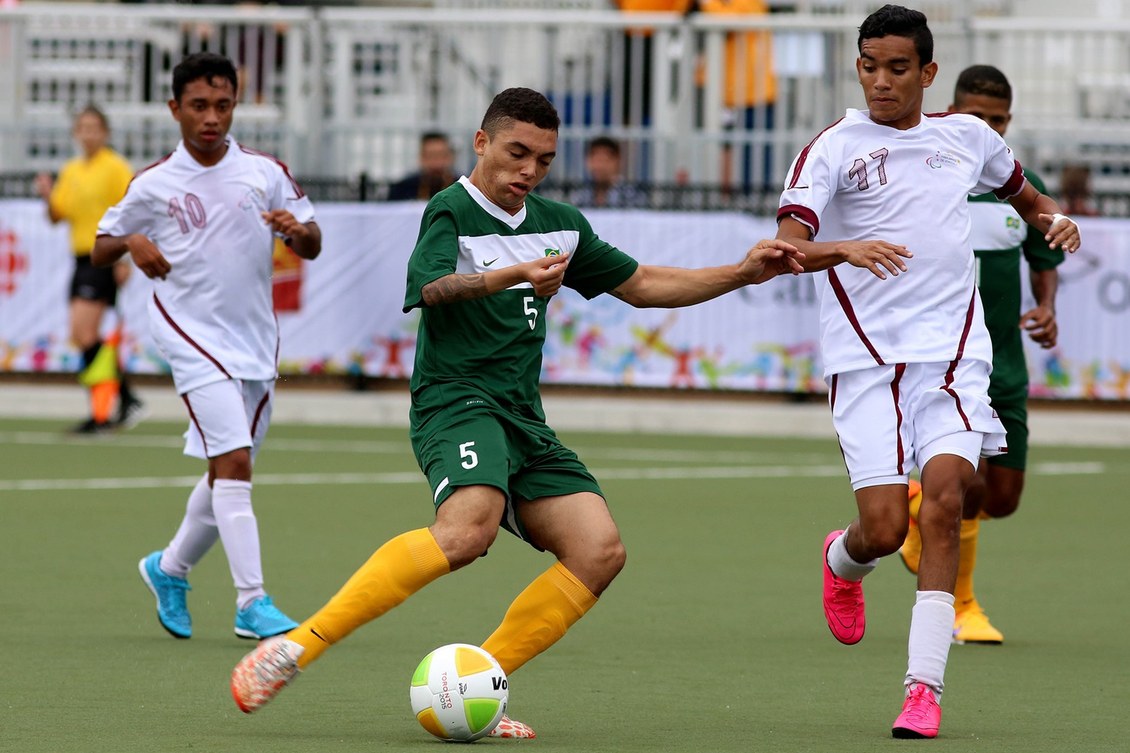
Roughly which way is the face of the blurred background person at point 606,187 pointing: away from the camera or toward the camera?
toward the camera

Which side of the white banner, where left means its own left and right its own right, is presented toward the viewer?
front

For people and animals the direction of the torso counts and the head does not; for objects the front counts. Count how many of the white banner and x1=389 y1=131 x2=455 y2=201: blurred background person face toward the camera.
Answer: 2

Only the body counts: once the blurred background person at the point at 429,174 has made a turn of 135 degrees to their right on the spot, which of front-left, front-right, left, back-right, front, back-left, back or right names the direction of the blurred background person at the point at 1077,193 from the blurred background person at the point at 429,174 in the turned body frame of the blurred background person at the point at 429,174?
back-right

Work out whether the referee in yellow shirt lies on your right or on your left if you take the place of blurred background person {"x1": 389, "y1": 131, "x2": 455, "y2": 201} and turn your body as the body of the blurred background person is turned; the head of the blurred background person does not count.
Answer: on your right

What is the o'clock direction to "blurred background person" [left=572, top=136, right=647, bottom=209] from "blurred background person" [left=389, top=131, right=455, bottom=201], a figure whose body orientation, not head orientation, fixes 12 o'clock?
"blurred background person" [left=572, top=136, right=647, bottom=209] is roughly at 9 o'clock from "blurred background person" [left=389, top=131, right=455, bottom=201].

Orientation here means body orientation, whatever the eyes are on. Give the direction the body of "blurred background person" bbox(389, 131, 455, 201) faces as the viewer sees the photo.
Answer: toward the camera

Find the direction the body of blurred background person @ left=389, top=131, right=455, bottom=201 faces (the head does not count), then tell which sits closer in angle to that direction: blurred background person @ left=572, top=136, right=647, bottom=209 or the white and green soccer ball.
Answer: the white and green soccer ball

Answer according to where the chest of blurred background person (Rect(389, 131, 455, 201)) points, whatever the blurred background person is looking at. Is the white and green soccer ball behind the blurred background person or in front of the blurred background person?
in front

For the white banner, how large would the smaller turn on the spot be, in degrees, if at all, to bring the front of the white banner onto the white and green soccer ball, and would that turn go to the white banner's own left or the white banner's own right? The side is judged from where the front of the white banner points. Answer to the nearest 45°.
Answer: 0° — it already faces it

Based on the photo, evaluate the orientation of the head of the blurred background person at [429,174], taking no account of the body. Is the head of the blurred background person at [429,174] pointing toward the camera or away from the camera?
toward the camera

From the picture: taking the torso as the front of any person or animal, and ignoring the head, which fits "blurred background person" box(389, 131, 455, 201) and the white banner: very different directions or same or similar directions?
same or similar directions
